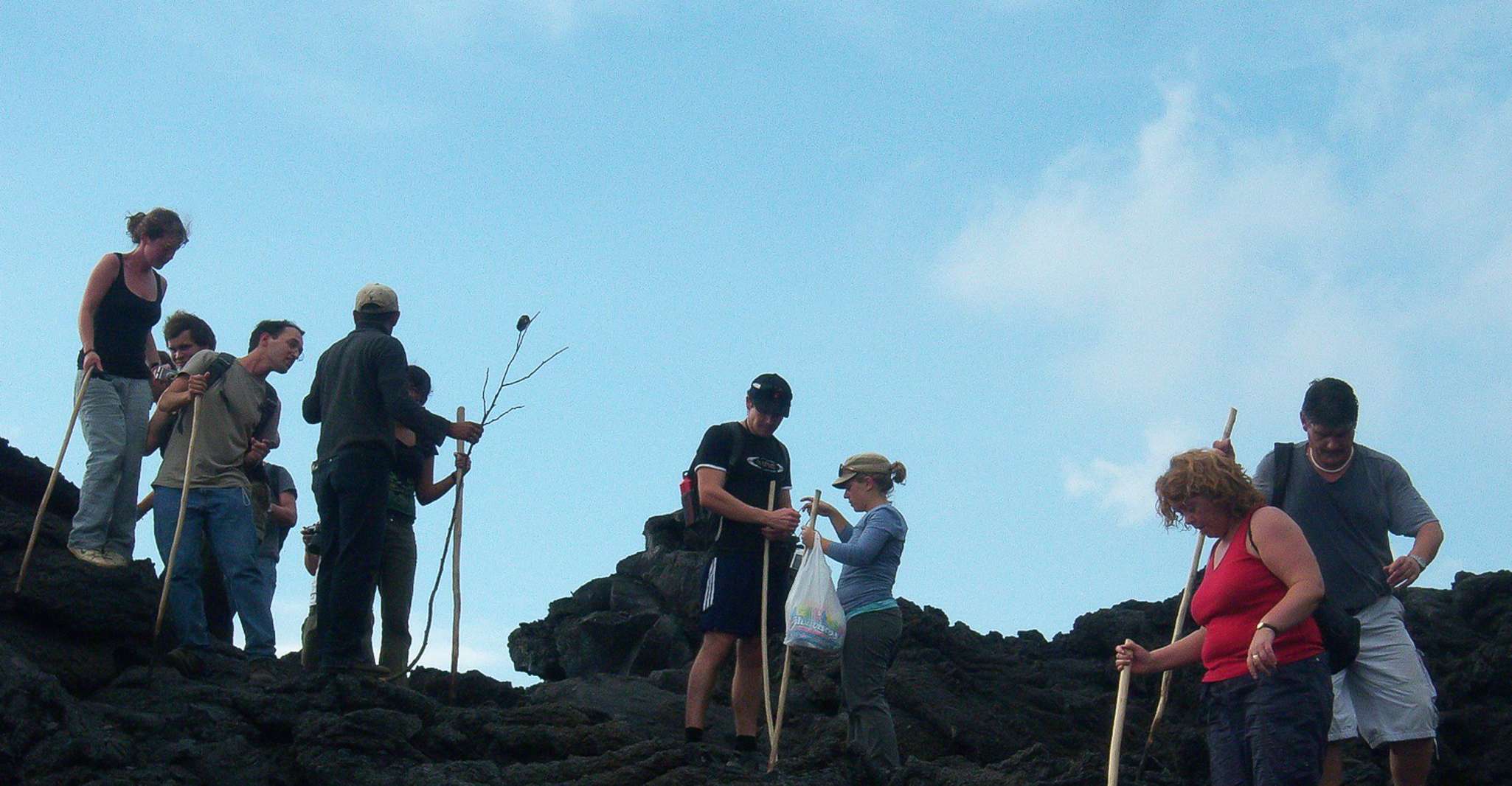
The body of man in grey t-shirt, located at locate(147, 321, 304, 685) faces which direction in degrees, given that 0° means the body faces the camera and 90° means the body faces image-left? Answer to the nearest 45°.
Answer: approximately 315°

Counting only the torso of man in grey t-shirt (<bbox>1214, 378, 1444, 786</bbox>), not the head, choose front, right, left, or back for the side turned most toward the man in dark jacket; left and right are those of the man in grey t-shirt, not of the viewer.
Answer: right

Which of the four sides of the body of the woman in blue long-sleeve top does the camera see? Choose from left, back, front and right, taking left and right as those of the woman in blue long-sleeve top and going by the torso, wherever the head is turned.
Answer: left

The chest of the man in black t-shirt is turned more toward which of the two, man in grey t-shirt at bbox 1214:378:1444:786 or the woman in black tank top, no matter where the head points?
the man in grey t-shirt

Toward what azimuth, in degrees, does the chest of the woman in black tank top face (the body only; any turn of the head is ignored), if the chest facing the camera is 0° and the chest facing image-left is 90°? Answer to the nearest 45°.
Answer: approximately 315°

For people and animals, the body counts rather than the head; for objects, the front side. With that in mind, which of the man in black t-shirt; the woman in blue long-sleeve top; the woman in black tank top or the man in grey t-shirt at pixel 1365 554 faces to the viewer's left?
the woman in blue long-sleeve top

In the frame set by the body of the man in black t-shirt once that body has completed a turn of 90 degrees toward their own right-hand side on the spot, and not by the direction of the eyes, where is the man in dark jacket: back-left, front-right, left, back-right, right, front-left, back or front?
front-right

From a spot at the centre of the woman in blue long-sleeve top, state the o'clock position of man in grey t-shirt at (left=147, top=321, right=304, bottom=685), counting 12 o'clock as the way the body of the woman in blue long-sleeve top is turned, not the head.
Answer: The man in grey t-shirt is roughly at 12 o'clock from the woman in blue long-sleeve top.
